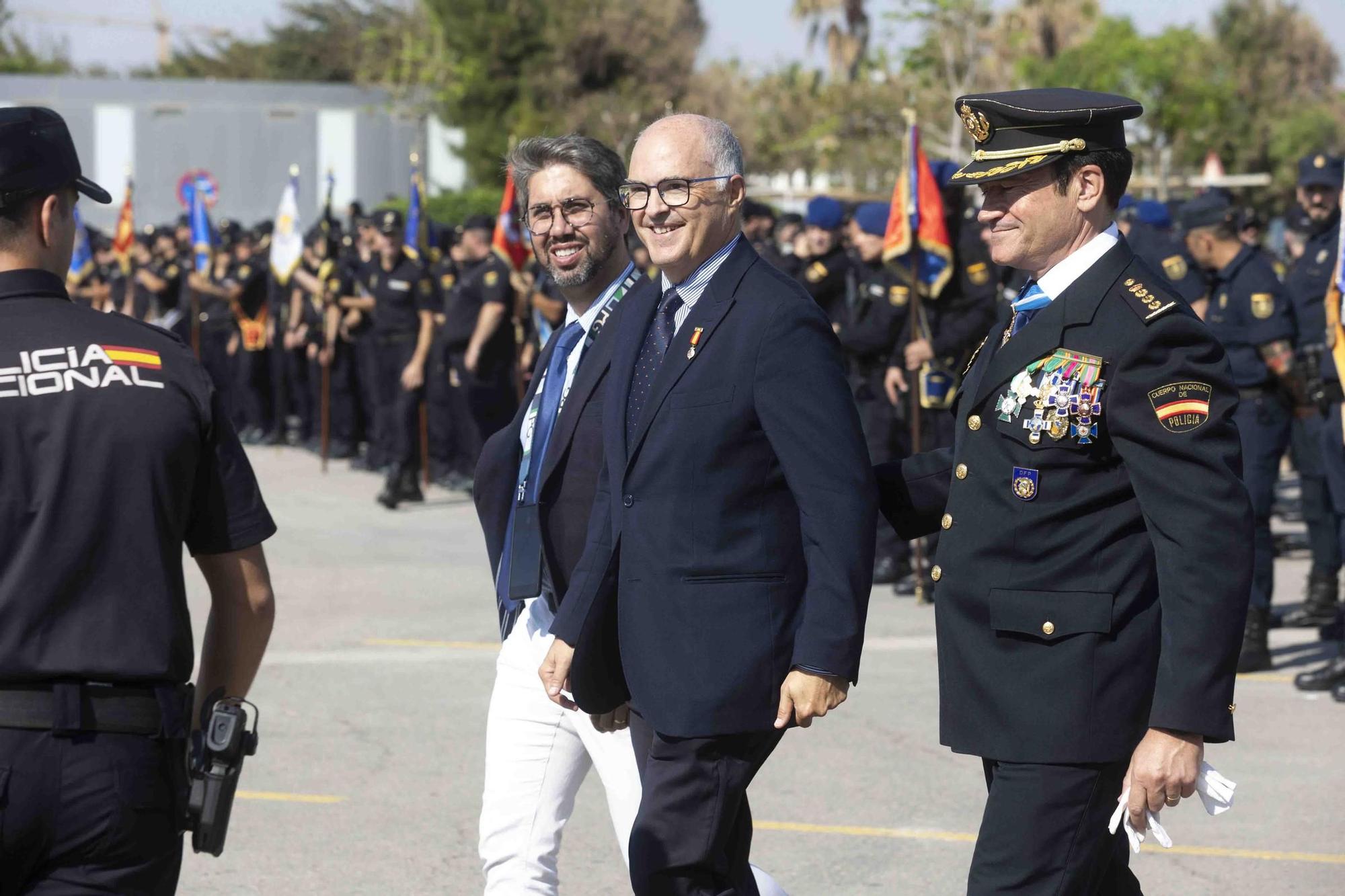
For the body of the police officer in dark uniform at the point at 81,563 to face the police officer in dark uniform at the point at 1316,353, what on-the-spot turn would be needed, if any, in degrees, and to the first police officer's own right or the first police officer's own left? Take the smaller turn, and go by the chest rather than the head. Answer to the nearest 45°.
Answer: approximately 45° to the first police officer's own right

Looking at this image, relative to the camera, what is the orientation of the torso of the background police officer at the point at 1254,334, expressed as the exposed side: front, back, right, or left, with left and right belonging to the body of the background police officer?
left

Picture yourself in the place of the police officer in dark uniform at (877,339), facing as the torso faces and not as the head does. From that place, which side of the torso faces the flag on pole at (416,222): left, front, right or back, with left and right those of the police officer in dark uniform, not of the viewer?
right

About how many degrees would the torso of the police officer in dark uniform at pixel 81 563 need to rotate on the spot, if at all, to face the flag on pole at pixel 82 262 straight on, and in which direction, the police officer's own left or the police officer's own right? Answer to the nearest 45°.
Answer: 0° — they already face it

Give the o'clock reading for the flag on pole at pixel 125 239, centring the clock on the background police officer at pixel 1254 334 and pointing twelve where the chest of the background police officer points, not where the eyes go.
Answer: The flag on pole is roughly at 1 o'clock from the background police officer.

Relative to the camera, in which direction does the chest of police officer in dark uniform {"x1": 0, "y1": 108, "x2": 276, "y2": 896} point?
away from the camera

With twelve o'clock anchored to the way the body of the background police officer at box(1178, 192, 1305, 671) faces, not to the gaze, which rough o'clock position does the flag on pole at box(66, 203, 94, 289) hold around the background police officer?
The flag on pole is roughly at 1 o'clock from the background police officer.

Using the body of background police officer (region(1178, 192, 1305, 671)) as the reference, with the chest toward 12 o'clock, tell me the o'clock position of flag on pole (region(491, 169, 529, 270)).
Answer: The flag on pole is roughly at 1 o'clock from the background police officer.

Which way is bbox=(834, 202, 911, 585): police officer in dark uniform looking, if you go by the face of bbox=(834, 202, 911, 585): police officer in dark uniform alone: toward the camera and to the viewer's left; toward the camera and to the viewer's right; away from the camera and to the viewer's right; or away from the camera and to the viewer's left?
toward the camera and to the viewer's left

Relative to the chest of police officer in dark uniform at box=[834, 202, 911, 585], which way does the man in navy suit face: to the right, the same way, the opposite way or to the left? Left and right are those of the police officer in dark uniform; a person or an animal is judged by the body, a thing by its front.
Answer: the same way

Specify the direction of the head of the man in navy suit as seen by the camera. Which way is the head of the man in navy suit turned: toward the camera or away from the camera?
toward the camera

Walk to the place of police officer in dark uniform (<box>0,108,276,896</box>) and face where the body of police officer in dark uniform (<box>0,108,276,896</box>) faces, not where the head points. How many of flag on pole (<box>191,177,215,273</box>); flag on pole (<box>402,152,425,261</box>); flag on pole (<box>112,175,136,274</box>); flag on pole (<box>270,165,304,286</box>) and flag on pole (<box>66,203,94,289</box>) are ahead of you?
5

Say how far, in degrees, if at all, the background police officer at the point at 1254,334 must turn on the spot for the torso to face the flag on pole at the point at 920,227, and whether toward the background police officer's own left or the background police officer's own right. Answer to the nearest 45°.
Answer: approximately 45° to the background police officer's own right

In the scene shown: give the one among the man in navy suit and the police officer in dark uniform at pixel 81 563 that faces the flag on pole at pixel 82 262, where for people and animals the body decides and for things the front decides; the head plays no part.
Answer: the police officer in dark uniform

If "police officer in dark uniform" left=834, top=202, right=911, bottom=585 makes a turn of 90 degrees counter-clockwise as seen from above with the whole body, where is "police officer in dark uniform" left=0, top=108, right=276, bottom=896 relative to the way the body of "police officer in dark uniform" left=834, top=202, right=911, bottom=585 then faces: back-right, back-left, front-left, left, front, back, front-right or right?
front-right

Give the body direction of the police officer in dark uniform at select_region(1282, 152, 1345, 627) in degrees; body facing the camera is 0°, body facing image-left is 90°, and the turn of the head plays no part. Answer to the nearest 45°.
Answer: approximately 45°
